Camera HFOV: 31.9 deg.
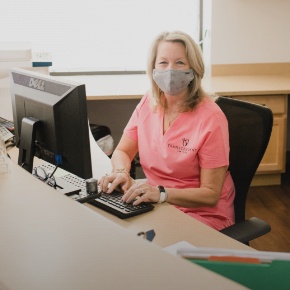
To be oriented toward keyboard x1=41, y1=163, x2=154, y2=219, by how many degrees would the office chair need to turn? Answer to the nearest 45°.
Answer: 0° — it already faces it

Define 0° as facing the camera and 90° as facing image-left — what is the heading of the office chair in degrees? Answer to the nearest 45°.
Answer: approximately 45°

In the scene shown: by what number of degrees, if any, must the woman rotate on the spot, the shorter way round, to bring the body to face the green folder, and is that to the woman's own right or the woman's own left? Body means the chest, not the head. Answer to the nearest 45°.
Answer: approximately 45° to the woman's own left

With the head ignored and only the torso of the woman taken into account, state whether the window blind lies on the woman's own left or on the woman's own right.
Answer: on the woman's own right

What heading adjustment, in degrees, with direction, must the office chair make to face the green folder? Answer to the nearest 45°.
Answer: approximately 45° to its left

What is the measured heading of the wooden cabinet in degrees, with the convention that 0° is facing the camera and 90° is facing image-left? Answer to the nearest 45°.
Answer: approximately 0°
